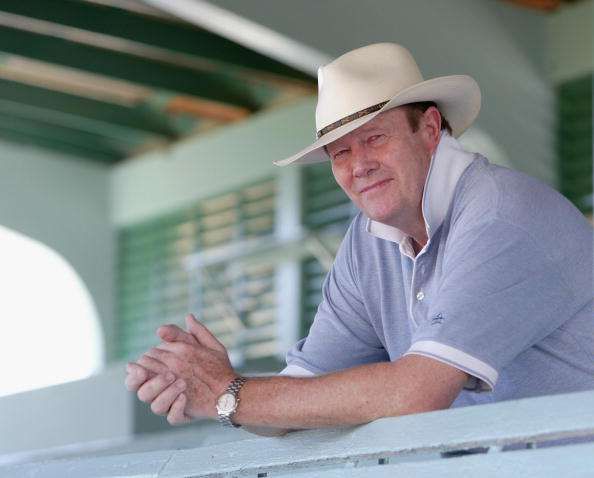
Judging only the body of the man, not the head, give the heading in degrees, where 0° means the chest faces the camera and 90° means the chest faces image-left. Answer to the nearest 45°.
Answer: approximately 45°
